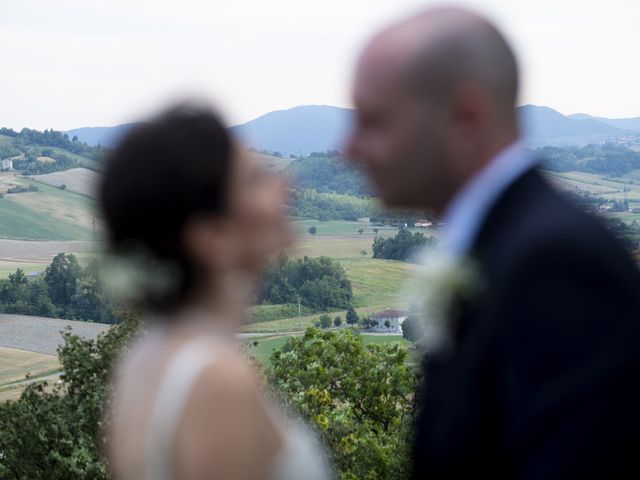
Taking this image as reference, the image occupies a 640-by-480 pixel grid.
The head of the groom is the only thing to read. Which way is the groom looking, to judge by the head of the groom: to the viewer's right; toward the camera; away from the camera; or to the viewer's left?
to the viewer's left

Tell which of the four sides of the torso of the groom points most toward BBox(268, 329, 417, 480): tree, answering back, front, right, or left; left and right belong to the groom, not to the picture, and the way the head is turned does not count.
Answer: right

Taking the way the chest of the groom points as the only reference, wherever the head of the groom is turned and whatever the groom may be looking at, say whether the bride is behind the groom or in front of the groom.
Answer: in front

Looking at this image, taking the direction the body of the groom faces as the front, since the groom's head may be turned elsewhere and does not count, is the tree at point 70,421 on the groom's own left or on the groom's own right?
on the groom's own right

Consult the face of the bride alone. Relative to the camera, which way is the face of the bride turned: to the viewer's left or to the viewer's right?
to the viewer's right

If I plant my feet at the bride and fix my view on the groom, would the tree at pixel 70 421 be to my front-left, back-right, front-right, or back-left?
back-left

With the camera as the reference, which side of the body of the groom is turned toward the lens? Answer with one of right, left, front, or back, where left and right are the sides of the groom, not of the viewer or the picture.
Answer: left

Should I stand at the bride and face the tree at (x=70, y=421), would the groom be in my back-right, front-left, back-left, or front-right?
back-right

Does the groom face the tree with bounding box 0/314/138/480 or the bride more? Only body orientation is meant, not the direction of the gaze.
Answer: the bride
